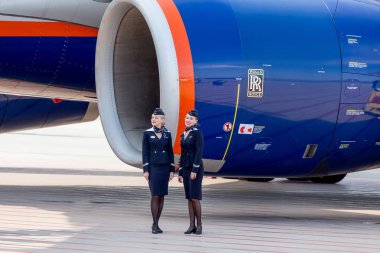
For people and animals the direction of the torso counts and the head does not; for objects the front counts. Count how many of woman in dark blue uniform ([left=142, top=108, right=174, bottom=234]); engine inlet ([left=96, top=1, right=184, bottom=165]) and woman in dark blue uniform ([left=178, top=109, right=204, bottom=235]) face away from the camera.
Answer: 0

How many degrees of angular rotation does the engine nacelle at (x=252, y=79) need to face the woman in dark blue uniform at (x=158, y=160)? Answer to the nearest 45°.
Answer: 0° — it already faces them

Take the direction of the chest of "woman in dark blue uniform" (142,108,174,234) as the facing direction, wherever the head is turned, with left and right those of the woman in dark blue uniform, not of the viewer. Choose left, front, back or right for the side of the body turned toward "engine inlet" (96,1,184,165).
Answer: back

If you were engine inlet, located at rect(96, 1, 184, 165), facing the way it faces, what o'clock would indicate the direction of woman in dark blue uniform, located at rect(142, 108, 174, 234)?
The woman in dark blue uniform is roughly at 10 o'clock from the engine inlet.

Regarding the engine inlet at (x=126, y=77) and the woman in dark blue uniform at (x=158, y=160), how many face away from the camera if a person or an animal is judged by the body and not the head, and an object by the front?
0

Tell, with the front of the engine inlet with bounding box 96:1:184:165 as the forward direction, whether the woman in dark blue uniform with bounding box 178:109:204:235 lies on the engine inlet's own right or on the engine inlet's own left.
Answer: on the engine inlet's own left

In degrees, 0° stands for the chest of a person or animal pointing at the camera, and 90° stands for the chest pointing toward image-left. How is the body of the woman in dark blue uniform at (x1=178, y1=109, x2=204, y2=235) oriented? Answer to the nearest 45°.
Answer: approximately 45°

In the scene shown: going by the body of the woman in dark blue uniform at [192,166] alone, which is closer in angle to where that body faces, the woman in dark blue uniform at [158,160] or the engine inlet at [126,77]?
the woman in dark blue uniform

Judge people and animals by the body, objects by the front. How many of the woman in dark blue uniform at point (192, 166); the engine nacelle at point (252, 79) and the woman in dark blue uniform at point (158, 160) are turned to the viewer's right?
0

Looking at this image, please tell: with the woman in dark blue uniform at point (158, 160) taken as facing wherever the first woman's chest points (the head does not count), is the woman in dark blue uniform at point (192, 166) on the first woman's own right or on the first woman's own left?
on the first woman's own left

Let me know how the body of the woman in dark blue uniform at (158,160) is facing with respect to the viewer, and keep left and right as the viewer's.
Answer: facing the viewer

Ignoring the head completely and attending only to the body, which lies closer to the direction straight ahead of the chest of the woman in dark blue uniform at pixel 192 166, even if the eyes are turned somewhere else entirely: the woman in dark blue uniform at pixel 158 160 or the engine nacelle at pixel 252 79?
the woman in dark blue uniform

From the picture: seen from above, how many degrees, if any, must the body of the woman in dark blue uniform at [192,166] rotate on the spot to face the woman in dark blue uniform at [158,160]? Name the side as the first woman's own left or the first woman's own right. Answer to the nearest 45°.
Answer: approximately 45° to the first woman's own right
